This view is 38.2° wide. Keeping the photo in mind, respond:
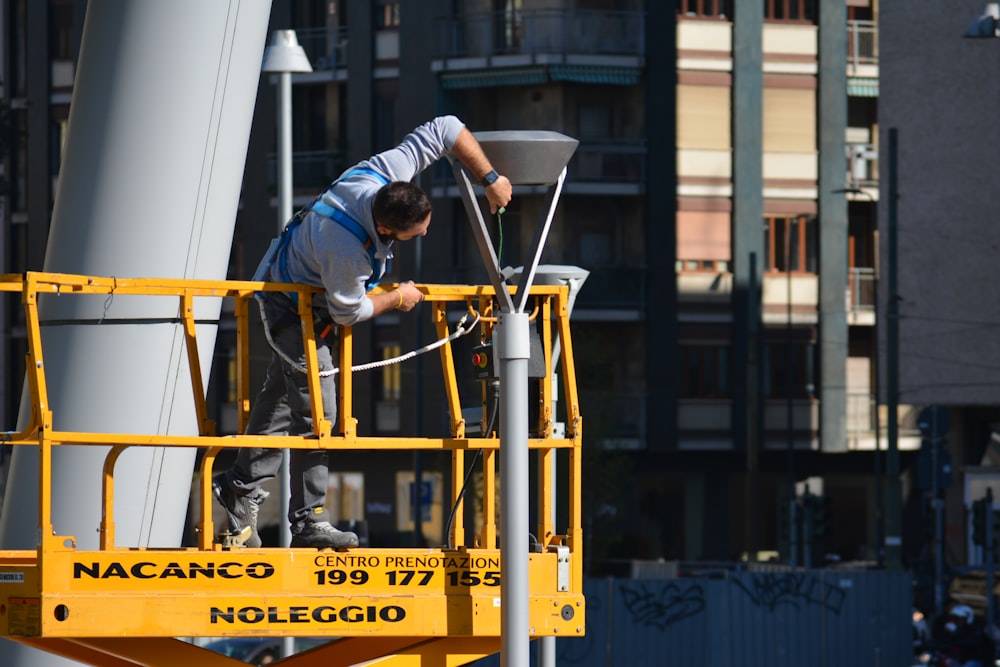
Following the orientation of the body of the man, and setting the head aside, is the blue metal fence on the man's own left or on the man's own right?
on the man's own left

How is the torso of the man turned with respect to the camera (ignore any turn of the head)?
to the viewer's right

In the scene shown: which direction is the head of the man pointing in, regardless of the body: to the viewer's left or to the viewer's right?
to the viewer's right

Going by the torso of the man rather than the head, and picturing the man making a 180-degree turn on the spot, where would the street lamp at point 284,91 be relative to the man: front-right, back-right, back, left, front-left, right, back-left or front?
right
